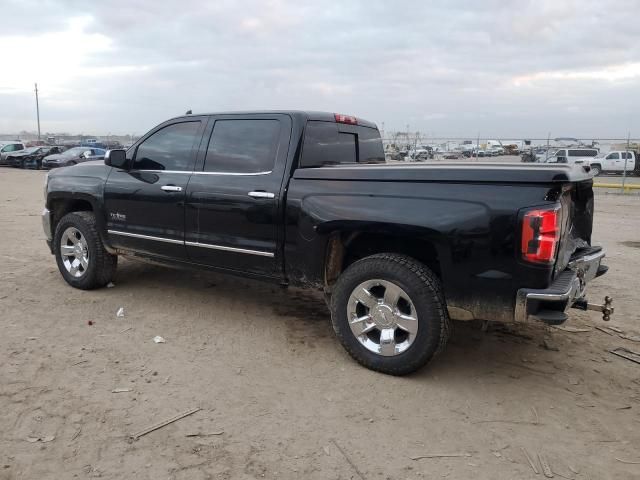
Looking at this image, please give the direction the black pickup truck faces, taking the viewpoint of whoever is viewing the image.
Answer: facing away from the viewer and to the left of the viewer

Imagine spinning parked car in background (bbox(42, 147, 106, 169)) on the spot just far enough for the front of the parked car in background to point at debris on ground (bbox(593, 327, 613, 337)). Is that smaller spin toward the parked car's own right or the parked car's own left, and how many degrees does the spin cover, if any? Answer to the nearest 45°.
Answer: approximately 45° to the parked car's own left

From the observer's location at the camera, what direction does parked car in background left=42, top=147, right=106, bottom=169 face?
facing the viewer and to the left of the viewer

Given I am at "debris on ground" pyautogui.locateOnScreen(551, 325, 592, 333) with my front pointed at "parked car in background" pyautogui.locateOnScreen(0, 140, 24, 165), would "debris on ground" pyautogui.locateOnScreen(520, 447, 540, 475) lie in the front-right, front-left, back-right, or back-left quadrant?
back-left

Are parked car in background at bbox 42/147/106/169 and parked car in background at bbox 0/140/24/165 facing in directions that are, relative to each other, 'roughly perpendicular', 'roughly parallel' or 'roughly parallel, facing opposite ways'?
roughly parallel

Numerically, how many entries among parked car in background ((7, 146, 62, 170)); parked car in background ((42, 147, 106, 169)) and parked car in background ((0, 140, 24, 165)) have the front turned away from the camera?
0

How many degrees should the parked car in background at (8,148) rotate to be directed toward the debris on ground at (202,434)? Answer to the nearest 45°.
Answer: approximately 45° to its left

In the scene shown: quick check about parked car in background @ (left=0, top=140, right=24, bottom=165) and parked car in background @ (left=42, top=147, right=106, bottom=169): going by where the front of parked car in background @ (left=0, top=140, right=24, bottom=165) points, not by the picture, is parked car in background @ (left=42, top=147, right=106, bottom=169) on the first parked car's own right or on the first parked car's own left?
on the first parked car's own left

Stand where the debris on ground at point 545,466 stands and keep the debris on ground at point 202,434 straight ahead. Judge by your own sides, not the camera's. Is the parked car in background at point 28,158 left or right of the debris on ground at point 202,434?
right

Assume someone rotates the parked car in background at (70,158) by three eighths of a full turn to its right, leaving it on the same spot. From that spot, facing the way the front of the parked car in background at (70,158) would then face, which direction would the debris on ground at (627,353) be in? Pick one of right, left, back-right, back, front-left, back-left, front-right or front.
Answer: back

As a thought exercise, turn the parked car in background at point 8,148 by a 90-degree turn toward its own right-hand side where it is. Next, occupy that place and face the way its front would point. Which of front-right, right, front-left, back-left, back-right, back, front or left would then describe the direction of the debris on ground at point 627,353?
back-left

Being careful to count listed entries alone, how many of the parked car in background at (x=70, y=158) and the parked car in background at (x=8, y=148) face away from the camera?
0

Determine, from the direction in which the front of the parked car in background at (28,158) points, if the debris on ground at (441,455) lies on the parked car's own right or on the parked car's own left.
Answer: on the parked car's own left

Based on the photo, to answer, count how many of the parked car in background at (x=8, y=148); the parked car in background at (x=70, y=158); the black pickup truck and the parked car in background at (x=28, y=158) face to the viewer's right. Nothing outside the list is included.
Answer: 0

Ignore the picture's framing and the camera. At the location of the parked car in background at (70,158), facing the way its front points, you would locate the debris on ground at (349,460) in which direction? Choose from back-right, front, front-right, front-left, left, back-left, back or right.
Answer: front-left

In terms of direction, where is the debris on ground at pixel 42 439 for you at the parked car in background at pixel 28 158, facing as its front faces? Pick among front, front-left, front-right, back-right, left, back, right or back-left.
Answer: front-left
